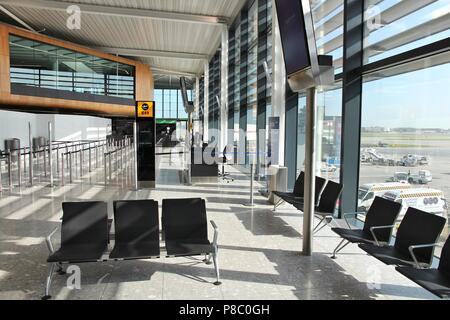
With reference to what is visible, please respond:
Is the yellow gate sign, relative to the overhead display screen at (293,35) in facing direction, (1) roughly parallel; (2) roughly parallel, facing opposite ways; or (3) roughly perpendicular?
roughly perpendicular

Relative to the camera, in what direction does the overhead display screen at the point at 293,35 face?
facing the viewer and to the left of the viewer

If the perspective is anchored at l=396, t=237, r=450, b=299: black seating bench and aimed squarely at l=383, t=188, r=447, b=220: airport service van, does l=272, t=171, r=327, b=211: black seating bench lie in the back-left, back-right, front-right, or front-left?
front-left

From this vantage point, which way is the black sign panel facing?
toward the camera

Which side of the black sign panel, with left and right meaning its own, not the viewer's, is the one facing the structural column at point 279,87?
left

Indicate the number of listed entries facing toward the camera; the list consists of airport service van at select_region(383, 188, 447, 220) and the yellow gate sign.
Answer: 1

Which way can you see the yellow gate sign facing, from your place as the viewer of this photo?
facing the viewer
